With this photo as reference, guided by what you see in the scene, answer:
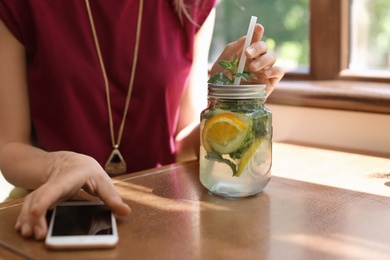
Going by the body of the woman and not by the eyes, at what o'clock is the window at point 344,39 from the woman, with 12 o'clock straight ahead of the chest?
The window is roughly at 8 o'clock from the woman.

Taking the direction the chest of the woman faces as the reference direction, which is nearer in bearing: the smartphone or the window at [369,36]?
the smartphone

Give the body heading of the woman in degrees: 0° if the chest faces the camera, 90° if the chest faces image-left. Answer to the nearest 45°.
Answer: approximately 0°

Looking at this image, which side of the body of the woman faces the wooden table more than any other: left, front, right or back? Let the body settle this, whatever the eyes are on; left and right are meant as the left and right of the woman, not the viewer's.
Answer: front

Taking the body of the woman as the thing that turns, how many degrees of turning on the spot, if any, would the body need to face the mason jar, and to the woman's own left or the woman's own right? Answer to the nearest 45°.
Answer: approximately 45° to the woman's own left

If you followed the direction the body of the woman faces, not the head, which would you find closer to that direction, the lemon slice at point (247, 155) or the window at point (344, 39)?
the lemon slice

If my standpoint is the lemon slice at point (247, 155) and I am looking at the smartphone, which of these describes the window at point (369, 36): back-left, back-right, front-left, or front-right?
back-right

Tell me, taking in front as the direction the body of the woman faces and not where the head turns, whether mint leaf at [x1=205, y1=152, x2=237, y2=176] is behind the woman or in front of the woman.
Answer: in front

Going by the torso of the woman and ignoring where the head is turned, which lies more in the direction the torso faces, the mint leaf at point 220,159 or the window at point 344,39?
the mint leaf

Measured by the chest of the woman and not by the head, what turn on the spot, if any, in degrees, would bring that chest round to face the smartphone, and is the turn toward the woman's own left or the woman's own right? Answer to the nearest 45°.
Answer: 0° — they already face it
